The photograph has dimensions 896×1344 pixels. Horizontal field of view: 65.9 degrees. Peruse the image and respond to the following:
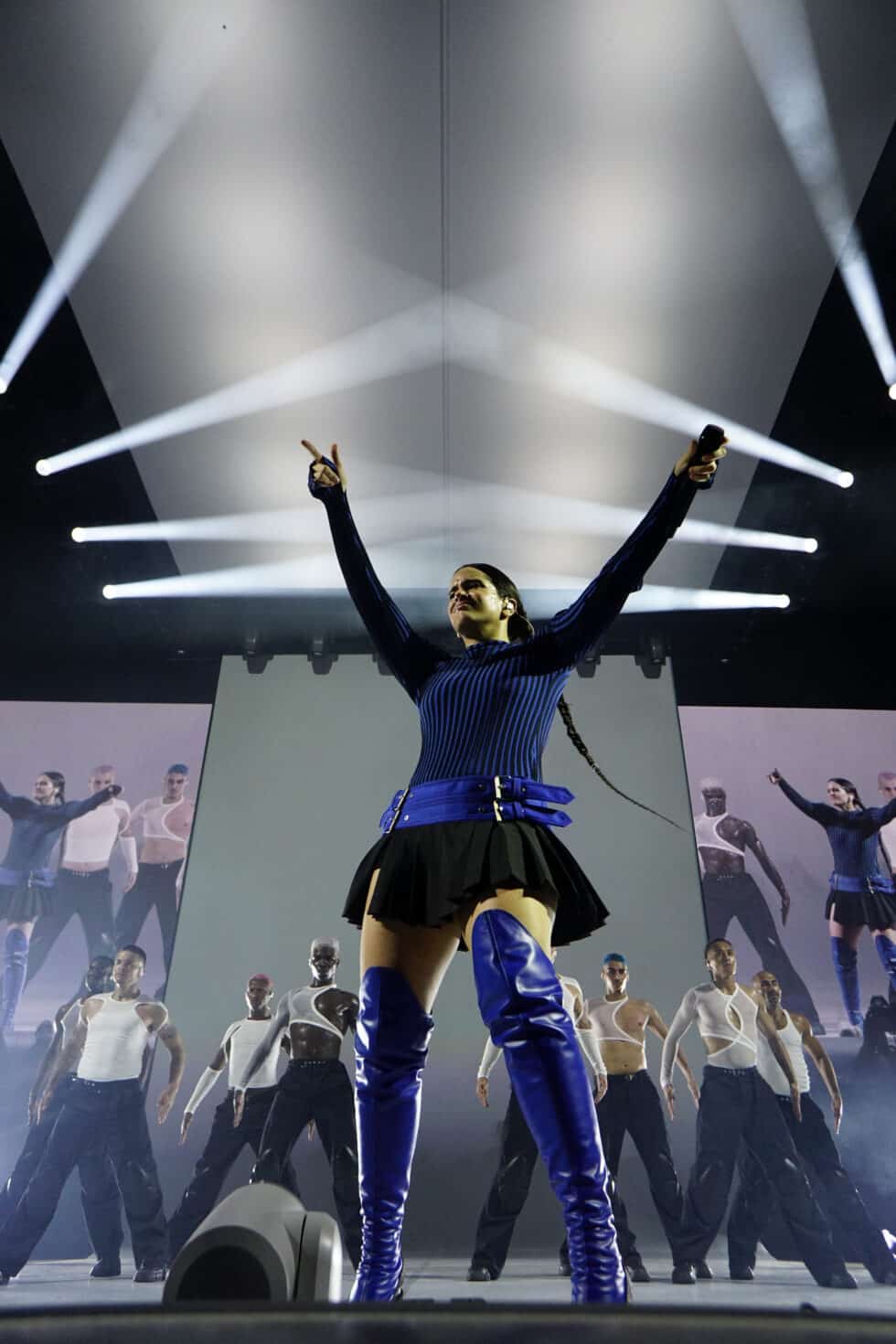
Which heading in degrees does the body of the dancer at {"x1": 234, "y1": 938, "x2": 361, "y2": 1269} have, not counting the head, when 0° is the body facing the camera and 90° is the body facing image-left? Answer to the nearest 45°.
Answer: approximately 0°

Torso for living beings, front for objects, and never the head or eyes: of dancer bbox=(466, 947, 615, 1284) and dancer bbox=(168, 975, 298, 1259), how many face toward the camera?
2

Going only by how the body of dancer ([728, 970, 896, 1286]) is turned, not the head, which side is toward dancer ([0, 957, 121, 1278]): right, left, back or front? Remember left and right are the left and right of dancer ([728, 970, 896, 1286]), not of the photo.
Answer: right

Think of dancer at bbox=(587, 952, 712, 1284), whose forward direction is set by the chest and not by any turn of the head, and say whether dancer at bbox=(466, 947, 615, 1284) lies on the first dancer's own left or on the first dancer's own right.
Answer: on the first dancer's own right

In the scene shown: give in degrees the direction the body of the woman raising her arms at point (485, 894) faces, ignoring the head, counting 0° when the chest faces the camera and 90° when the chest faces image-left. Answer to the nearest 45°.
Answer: approximately 45°

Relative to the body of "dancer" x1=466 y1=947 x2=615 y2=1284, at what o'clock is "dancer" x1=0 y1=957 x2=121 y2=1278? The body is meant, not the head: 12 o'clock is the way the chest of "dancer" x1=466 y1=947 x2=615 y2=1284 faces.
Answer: "dancer" x1=0 y1=957 x2=121 y2=1278 is roughly at 3 o'clock from "dancer" x1=466 y1=947 x2=615 y2=1284.

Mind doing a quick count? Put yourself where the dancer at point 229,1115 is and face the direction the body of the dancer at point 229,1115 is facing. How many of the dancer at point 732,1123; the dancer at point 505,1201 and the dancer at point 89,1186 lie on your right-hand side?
1

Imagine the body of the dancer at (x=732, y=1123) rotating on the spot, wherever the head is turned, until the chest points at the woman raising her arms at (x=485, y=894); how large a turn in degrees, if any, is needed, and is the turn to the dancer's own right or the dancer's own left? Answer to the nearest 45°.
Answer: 0° — they already face them
